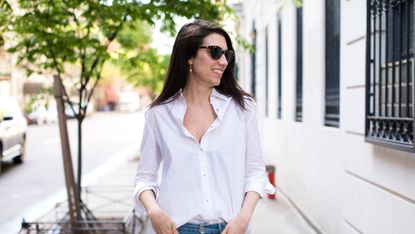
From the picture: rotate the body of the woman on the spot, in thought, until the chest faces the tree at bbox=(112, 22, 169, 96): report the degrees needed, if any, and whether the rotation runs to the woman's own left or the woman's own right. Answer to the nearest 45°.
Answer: approximately 180°

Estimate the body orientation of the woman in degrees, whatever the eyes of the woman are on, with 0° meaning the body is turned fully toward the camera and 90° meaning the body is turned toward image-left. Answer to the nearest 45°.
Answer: approximately 0°

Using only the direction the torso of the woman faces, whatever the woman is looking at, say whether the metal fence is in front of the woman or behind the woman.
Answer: behind

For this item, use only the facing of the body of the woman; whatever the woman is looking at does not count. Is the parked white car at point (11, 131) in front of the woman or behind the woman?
behind
